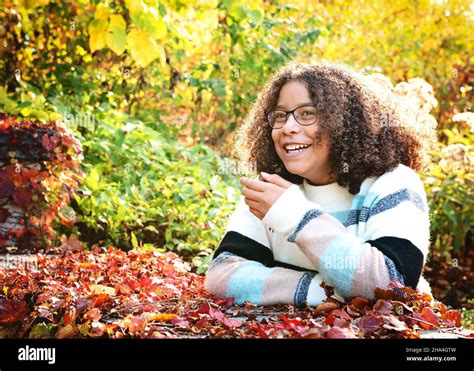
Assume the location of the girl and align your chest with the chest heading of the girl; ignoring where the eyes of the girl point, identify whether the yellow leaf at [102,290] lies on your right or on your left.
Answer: on your right

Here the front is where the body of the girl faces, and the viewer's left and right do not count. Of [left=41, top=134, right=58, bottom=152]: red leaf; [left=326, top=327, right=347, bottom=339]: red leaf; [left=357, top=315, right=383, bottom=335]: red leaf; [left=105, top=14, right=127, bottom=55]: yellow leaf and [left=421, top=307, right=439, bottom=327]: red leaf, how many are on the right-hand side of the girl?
2

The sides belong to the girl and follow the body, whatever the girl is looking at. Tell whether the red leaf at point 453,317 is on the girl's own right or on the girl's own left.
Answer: on the girl's own left

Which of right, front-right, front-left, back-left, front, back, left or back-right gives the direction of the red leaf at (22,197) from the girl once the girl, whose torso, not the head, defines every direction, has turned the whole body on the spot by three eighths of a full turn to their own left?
back-left

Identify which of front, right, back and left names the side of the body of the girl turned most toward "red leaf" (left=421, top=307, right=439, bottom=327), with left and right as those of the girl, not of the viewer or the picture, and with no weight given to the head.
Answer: left

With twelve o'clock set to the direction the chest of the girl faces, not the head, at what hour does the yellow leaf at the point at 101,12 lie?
The yellow leaf is roughly at 3 o'clock from the girl.

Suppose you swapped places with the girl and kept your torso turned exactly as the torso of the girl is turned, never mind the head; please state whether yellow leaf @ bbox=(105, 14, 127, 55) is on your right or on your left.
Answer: on your right

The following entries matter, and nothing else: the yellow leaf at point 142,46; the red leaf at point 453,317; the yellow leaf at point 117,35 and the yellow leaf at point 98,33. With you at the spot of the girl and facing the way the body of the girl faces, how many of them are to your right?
3

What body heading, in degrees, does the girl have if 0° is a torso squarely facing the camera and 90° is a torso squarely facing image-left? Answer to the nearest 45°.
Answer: approximately 45°

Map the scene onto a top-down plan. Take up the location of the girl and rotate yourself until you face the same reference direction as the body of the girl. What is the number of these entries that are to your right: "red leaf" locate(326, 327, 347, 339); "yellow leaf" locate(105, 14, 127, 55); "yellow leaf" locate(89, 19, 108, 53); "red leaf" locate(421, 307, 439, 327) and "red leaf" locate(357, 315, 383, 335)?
2

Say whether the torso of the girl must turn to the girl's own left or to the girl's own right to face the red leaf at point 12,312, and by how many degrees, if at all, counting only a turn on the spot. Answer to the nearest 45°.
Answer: approximately 45° to the girl's own right
